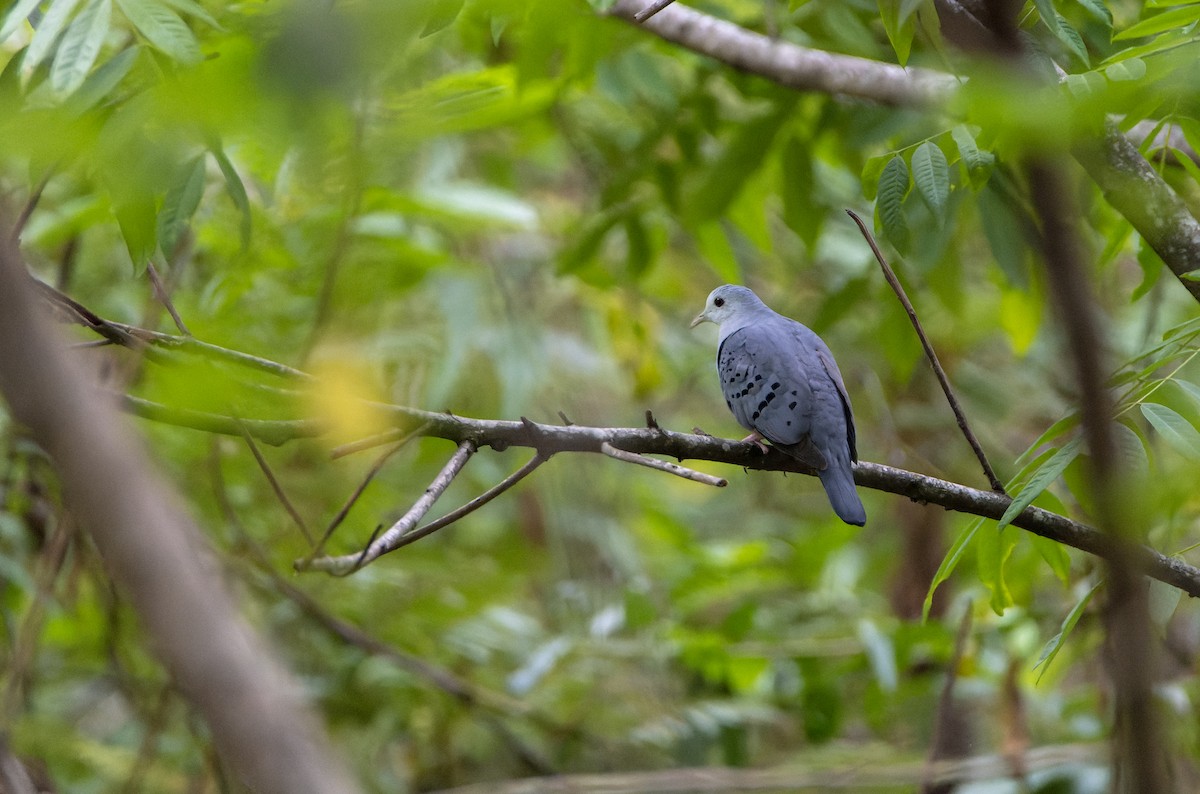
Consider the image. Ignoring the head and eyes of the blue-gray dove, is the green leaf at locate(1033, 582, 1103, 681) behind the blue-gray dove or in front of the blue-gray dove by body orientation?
behind

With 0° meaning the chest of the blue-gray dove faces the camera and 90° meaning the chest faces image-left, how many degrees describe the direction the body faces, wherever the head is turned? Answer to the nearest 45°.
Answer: approximately 135°

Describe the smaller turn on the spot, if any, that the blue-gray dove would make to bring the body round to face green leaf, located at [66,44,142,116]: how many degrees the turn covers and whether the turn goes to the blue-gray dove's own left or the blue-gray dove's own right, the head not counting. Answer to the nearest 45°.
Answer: approximately 90° to the blue-gray dove's own left

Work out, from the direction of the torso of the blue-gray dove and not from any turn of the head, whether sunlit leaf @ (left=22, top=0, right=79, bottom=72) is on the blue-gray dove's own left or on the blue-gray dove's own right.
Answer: on the blue-gray dove's own left
